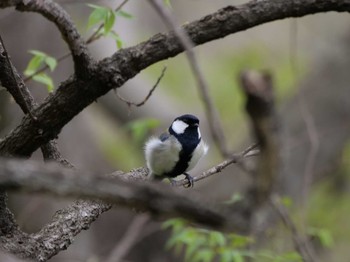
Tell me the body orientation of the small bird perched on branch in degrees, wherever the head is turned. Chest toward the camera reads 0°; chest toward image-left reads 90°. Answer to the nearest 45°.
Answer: approximately 315°

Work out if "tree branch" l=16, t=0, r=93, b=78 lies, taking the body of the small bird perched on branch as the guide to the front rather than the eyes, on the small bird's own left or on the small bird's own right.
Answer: on the small bird's own right

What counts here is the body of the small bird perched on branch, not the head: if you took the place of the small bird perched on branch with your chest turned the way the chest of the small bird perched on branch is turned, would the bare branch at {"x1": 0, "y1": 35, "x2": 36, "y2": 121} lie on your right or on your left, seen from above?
on your right

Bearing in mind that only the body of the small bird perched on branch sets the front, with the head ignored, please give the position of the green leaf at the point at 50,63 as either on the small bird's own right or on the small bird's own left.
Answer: on the small bird's own right
